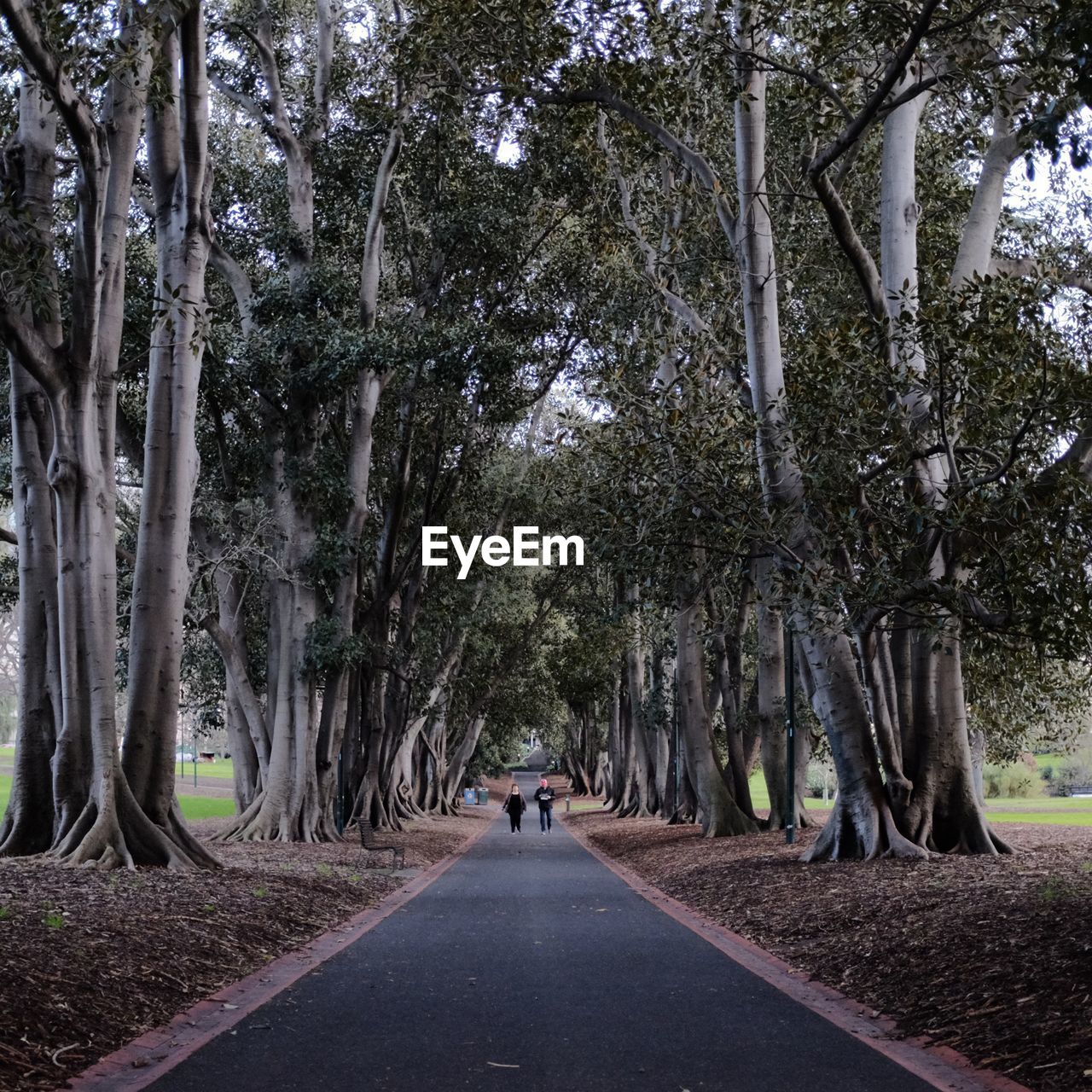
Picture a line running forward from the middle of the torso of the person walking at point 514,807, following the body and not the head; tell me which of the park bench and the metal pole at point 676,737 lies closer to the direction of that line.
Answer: the park bench

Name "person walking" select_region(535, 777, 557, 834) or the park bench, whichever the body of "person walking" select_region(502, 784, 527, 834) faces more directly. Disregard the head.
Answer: the park bench

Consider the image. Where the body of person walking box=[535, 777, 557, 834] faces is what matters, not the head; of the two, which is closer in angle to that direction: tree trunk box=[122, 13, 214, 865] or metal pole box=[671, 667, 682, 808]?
the tree trunk

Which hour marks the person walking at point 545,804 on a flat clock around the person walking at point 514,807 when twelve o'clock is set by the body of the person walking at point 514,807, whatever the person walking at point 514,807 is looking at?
the person walking at point 545,804 is roughly at 9 o'clock from the person walking at point 514,807.

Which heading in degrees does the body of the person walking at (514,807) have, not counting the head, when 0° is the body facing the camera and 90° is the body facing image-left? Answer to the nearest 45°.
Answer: approximately 0°

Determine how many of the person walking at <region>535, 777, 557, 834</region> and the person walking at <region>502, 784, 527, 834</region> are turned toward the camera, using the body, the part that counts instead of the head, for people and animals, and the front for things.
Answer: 2
